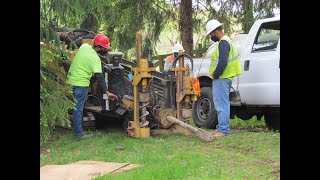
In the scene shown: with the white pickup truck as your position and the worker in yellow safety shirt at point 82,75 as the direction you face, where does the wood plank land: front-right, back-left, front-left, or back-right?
front-left

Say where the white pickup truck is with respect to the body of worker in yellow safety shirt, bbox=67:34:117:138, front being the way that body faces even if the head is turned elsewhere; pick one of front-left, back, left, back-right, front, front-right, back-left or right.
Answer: front

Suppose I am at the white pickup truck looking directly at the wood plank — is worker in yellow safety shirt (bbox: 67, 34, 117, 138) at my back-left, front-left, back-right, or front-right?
front-right

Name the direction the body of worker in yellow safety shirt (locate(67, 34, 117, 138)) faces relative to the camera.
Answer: to the viewer's right

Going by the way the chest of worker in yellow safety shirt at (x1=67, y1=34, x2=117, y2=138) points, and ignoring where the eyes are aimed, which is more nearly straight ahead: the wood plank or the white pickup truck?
the white pickup truck

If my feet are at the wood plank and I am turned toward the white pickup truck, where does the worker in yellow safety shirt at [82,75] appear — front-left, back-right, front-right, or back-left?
front-left

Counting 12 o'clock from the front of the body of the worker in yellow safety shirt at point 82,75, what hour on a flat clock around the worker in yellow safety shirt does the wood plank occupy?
The wood plank is roughly at 3 o'clock from the worker in yellow safety shirt.

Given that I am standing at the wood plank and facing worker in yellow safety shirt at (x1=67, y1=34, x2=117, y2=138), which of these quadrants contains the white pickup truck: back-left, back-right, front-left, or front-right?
front-right
